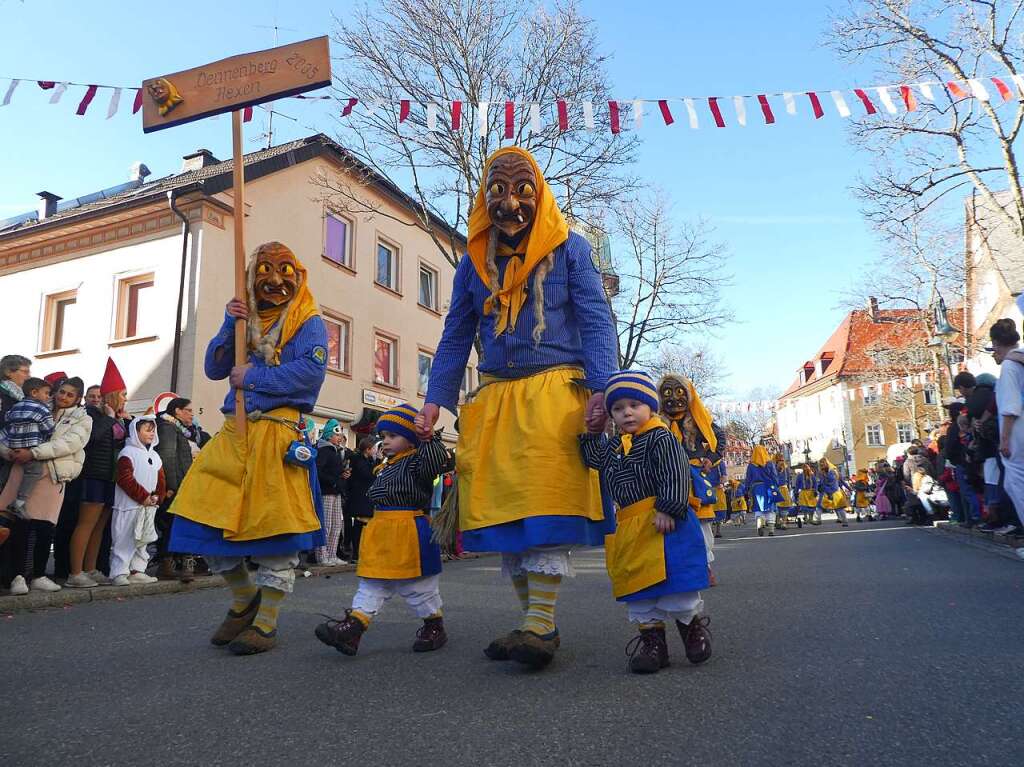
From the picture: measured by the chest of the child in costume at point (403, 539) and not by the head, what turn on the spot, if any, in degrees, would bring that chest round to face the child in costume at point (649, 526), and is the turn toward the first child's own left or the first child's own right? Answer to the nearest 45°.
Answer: approximately 90° to the first child's own left

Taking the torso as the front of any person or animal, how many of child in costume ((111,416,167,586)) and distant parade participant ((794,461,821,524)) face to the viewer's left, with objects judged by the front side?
0

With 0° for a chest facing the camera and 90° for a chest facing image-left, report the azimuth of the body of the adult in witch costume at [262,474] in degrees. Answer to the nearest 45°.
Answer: approximately 45°

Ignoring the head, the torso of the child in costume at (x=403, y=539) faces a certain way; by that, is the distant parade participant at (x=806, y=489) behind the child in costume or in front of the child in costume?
behind

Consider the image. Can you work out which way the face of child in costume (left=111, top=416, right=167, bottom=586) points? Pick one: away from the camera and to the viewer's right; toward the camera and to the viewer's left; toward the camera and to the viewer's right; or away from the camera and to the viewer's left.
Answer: toward the camera and to the viewer's right

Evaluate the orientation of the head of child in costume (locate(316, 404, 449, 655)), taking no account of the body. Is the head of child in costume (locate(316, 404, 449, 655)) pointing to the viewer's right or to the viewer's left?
to the viewer's left

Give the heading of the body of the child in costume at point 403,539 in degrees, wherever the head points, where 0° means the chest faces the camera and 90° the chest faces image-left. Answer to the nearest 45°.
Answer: approximately 45°

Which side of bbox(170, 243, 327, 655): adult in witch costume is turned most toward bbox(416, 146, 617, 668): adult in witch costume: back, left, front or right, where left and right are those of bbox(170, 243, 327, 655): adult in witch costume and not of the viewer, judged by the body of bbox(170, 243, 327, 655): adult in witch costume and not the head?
left

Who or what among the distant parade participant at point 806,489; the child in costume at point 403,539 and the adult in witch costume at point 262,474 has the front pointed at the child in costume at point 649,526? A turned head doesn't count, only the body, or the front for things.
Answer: the distant parade participant

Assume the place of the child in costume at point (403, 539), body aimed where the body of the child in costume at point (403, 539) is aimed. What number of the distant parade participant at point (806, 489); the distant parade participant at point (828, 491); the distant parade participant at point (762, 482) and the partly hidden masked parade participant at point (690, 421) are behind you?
4
